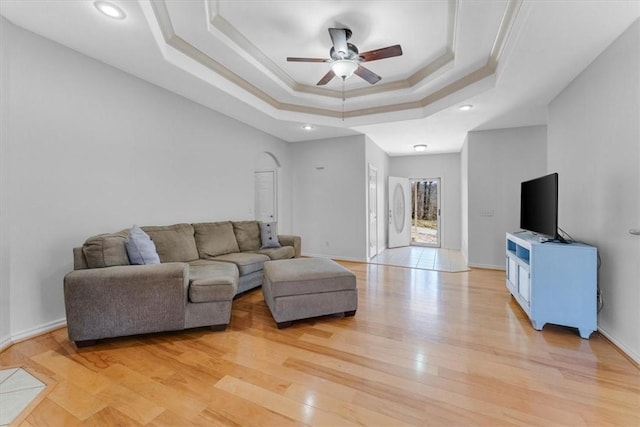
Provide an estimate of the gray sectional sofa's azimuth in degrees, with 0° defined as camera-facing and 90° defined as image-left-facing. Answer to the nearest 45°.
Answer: approximately 315°

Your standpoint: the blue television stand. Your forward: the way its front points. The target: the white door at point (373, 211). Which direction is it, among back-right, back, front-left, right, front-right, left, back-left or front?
front-right

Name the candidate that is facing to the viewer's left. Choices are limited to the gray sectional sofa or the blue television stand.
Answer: the blue television stand

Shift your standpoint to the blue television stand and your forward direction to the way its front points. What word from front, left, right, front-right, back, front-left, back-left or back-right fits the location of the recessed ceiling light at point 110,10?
front-left

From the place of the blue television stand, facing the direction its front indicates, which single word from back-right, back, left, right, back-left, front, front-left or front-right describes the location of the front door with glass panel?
front-right

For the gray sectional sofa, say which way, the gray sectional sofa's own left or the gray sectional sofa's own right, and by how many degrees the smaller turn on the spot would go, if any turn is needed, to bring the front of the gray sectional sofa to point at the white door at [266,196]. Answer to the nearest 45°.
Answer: approximately 90° to the gray sectional sofa's own left

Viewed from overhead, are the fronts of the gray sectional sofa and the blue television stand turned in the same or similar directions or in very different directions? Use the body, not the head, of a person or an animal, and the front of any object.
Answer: very different directions

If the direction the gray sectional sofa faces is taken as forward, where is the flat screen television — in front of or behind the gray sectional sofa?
in front

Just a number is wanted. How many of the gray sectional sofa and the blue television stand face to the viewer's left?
1

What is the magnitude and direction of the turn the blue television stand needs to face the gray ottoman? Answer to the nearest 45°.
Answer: approximately 45° to its left

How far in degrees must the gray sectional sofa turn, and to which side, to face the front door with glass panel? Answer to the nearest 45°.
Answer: approximately 90° to its left

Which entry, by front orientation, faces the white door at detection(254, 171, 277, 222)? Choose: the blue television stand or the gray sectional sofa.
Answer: the blue television stand

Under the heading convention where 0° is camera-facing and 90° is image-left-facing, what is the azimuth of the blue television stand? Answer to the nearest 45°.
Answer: approximately 90°
